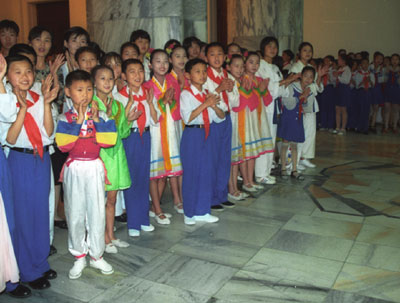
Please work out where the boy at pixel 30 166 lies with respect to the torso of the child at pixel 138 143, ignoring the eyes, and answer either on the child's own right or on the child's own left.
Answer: on the child's own right

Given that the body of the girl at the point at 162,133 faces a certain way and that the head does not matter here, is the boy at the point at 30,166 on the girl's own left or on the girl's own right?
on the girl's own right

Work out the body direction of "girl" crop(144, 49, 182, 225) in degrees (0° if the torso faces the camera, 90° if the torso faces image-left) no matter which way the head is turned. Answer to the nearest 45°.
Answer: approximately 315°

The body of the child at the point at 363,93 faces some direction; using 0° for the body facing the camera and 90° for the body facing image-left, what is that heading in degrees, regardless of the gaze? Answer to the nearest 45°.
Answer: approximately 0°

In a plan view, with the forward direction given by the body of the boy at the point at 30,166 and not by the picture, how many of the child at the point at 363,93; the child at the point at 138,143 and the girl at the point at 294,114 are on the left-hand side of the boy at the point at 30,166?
3

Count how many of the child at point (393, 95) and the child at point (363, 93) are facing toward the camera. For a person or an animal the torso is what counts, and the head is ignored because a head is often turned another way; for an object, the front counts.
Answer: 2
